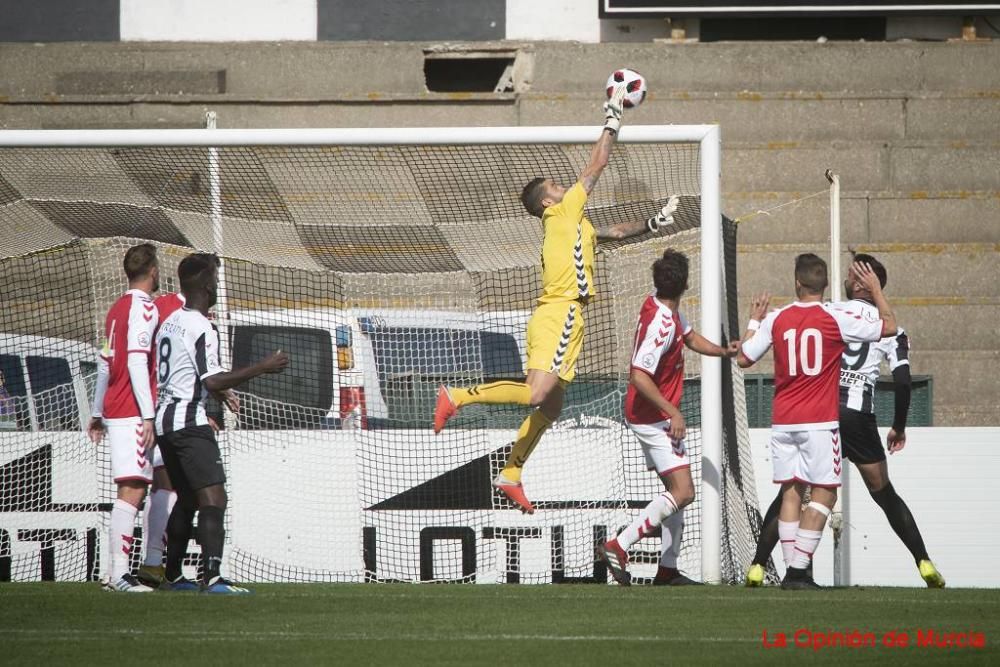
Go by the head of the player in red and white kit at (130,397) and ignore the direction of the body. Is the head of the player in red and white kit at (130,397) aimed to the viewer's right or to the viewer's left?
to the viewer's right

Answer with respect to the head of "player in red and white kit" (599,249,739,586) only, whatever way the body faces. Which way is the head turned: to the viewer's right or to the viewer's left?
to the viewer's right

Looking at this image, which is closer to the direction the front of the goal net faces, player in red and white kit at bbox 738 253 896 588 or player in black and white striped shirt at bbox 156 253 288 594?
the player in black and white striped shirt

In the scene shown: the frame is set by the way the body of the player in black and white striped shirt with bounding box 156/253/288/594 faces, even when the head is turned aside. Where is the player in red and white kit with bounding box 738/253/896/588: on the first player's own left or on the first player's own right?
on the first player's own right

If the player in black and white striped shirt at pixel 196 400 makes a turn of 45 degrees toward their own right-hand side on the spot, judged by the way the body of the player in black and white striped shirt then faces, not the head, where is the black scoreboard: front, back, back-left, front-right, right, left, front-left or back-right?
front-left

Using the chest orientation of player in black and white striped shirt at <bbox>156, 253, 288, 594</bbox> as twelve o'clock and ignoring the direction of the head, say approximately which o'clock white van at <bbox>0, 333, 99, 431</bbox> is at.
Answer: The white van is roughly at 10 o'clock from the player in black and white striped shirt.

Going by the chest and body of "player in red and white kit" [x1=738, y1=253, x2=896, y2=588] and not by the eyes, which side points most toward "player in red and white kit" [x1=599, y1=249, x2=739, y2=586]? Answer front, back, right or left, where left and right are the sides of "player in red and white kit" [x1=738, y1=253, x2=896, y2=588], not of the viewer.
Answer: left

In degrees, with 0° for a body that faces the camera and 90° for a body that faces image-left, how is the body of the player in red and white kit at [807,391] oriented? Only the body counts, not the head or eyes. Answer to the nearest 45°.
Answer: approximately 180°

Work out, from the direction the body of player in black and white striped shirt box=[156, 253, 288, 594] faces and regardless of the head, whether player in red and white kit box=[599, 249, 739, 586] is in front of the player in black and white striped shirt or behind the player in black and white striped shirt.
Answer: in front

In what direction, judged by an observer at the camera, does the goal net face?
facing the viewer

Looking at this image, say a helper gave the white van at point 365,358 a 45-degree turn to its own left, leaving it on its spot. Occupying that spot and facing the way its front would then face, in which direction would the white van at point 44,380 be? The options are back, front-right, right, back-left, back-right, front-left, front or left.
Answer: left

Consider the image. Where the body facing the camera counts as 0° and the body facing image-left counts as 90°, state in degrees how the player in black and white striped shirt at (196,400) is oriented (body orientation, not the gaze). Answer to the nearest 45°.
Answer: approximately 225°

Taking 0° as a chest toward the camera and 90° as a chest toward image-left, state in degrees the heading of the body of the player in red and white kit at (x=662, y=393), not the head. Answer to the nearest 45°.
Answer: approximately 270°
